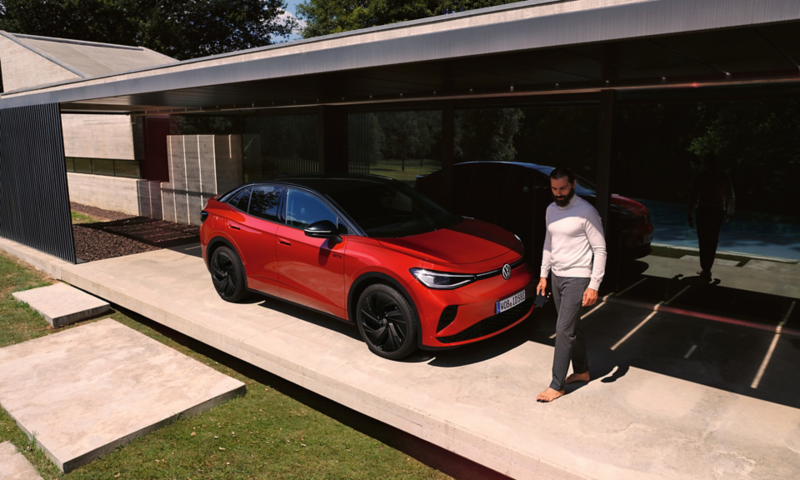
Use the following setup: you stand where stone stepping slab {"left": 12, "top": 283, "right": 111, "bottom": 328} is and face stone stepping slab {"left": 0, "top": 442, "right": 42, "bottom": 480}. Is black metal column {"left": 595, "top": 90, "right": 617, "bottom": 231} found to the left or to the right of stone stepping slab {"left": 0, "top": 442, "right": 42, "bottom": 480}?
left

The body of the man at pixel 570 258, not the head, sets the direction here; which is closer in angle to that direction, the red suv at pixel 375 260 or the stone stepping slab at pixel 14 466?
the stone stepping slab

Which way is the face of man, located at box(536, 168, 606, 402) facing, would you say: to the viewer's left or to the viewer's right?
to the viewer's left

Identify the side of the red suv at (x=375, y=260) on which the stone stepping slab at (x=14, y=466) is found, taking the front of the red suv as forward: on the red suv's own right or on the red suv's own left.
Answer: on the red suv's own right

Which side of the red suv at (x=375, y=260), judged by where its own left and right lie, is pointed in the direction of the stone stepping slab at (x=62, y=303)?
back

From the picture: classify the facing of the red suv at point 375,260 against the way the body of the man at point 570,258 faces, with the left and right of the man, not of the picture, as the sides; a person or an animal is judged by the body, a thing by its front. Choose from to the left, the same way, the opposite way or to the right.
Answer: to the left

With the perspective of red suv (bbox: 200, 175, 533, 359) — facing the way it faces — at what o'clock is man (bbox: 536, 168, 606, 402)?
The man is roughly at 12 o'clock from the red suv.

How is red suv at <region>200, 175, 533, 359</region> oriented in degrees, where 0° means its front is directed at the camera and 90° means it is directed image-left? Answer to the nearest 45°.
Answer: approximately 315°

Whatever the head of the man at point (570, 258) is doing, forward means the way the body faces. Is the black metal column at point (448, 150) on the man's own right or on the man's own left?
on the man's own right

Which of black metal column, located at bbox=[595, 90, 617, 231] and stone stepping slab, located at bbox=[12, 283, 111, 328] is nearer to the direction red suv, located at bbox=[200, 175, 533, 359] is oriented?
the black metal column

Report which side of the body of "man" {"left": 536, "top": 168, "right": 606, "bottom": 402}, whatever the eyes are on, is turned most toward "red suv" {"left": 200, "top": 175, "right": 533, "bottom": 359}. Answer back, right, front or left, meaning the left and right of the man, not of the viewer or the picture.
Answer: right

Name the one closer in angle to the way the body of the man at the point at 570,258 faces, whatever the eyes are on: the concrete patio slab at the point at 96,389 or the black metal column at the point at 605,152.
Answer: the concrete patio slab

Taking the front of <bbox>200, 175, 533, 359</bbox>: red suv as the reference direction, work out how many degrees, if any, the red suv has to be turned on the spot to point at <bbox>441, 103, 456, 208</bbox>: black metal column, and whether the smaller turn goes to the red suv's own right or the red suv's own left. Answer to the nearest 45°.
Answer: approximately 135° to the red suv's own left
